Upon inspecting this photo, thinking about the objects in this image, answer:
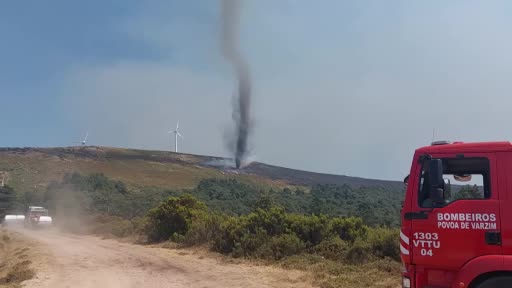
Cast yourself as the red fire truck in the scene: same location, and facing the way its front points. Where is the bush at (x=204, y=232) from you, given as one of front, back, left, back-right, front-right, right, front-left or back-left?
front-right

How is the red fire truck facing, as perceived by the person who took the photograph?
facing to the left of the viewer

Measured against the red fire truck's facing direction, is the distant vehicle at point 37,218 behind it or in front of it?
in front

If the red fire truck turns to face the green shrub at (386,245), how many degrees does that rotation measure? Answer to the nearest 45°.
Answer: approximately 90° to its right

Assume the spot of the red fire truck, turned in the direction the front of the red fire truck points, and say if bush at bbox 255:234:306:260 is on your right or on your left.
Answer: on your right

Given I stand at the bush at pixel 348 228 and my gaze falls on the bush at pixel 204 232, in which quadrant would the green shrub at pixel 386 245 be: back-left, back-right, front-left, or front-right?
back-left

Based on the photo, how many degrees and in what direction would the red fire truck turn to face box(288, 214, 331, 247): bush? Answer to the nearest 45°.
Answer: approximately 45° to its right
